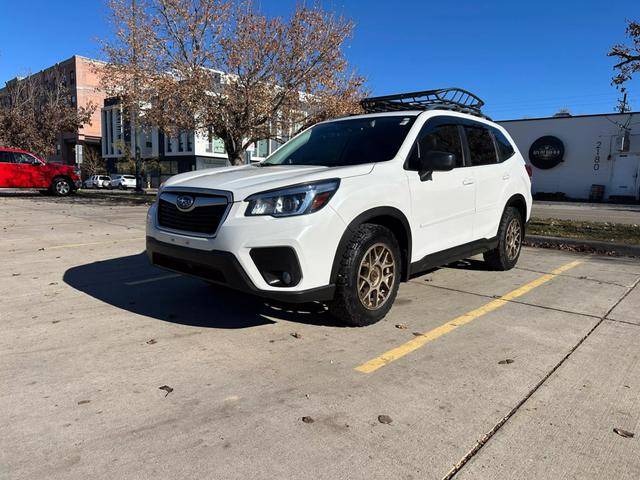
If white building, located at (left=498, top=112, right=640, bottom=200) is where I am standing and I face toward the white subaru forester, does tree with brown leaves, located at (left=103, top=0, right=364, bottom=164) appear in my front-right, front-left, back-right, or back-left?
front-right

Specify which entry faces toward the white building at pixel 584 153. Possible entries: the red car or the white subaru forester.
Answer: the red car

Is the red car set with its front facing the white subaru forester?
no

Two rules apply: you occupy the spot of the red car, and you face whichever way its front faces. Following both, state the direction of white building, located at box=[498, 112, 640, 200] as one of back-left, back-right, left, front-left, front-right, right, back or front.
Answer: front

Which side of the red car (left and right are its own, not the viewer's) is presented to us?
right

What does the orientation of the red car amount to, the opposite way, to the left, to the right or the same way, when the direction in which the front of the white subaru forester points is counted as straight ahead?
the opposite way

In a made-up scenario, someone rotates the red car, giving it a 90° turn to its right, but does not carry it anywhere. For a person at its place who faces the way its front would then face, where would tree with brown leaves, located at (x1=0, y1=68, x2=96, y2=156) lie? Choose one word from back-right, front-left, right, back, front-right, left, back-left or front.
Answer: back

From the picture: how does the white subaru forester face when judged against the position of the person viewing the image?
facing the viewer and to the left of the viewer

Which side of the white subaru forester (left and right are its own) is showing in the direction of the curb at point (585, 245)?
back

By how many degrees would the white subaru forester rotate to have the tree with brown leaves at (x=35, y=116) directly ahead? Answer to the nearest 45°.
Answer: approximately 90° to its right

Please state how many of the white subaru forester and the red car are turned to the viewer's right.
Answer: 1

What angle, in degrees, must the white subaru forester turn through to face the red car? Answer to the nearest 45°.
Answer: approximately 90° to its right
